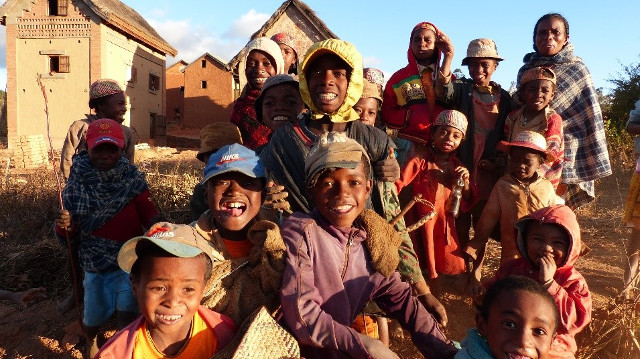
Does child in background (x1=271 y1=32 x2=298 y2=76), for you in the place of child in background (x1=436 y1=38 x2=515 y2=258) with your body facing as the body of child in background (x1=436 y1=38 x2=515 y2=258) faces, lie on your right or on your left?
on your right

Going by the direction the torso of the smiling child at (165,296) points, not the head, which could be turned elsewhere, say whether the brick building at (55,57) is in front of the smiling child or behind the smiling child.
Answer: behind

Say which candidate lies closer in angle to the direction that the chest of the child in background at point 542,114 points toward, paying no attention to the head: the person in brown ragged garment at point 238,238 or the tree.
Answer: the person in brown ragged garment

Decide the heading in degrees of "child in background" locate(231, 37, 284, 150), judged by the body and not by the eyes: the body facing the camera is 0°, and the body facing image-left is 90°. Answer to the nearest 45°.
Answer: approximately 0°
